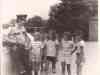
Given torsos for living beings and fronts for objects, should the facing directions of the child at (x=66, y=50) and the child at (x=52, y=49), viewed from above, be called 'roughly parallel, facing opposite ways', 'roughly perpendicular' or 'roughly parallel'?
roughly parallel

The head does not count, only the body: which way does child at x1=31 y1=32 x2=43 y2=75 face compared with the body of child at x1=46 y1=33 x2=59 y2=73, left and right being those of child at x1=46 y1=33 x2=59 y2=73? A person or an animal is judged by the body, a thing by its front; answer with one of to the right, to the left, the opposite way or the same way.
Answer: the same way

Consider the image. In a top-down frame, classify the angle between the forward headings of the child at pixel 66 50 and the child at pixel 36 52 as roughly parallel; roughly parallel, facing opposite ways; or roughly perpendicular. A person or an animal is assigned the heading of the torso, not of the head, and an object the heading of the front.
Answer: roughly parallel
